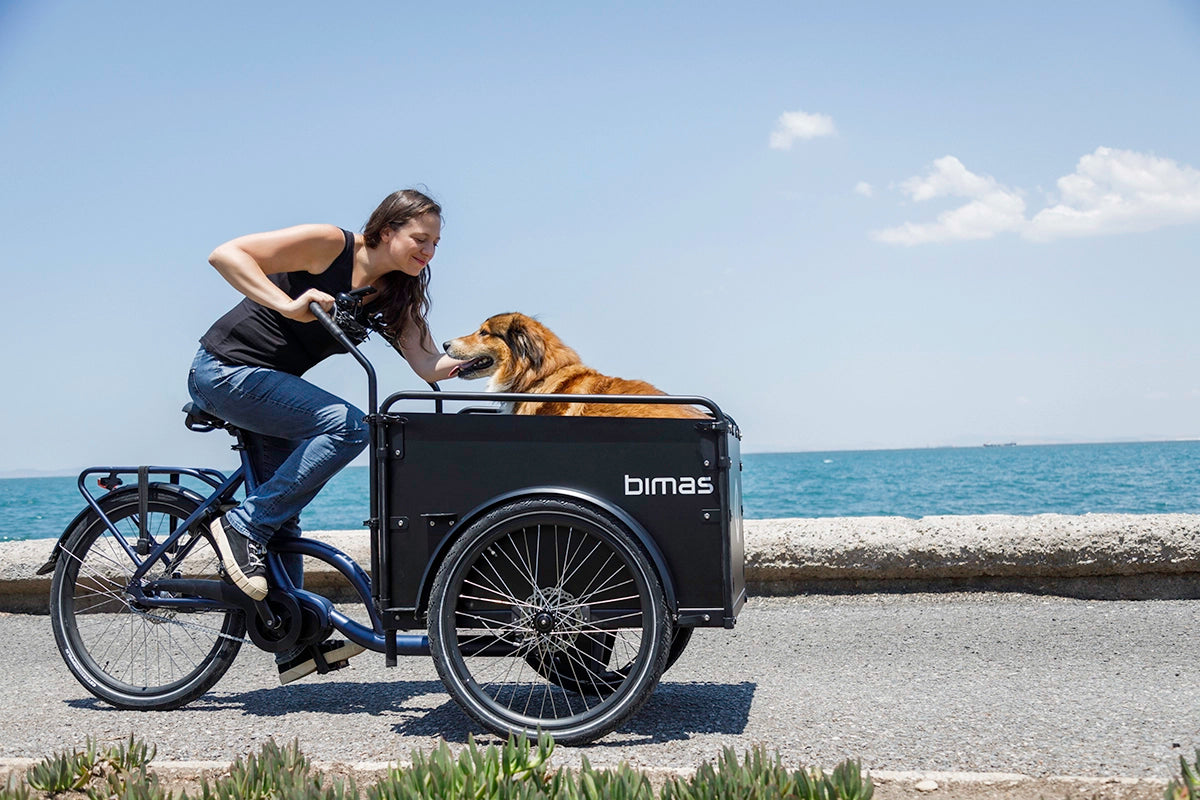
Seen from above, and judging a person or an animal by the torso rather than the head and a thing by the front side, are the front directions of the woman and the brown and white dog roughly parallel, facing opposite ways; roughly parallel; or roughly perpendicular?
roughly parallel, facing opposite ways

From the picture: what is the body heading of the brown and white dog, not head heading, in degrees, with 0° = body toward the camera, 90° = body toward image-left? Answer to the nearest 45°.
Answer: approximately 90°

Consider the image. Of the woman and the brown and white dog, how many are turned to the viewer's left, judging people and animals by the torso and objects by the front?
1

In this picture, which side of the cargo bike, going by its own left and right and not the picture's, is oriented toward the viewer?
right

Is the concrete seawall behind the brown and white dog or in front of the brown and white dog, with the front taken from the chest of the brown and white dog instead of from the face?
behind

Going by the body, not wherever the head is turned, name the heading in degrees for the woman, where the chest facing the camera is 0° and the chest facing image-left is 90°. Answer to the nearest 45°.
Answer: approximately 270°
